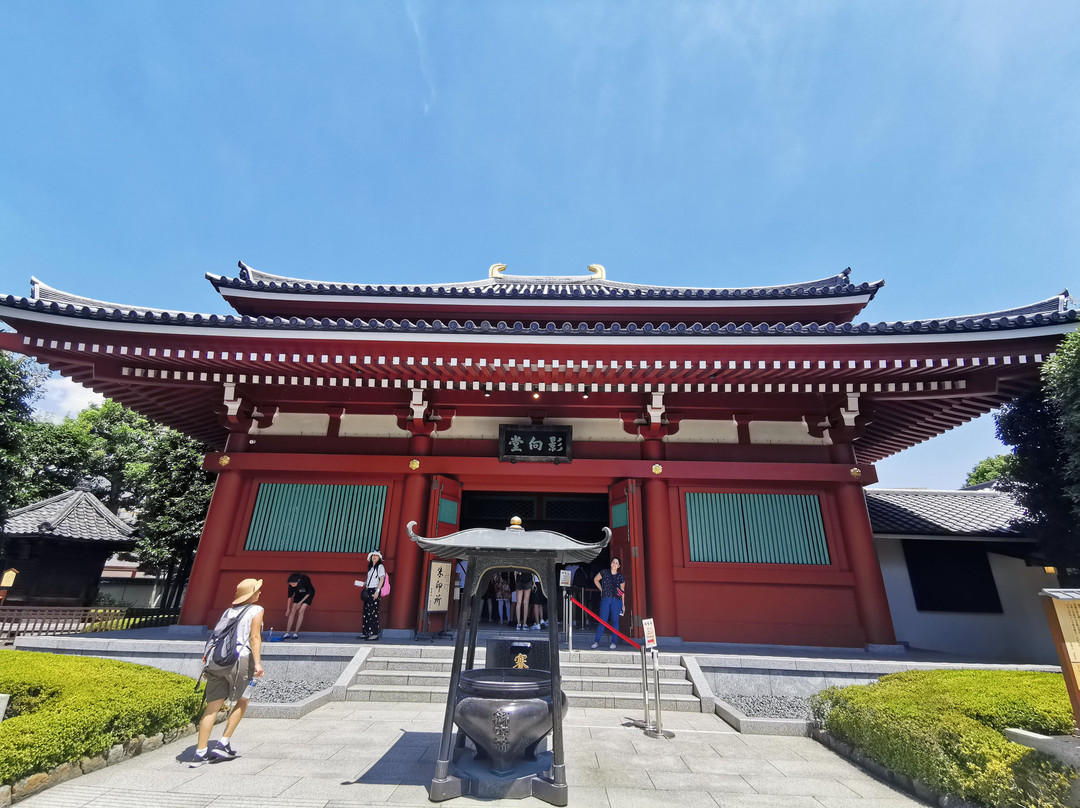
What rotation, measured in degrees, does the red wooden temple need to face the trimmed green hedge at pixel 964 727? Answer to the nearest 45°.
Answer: approximately 45° to its left

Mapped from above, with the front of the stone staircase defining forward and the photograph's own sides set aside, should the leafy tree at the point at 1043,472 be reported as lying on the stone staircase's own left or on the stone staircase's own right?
on the stone staircase's own left

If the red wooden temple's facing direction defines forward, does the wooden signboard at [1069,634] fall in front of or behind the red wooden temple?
in front

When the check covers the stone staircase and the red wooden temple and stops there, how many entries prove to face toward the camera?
2

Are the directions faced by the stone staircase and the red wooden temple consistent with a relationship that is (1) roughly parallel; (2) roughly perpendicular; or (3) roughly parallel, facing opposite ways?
roughly parallel

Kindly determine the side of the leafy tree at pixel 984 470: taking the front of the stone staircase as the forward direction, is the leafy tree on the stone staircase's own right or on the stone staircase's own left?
on the stone staircase's own left

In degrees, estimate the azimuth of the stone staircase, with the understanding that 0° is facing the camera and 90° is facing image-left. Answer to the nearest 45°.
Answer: approximately 0°

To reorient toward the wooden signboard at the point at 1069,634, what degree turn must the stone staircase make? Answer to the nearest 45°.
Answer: approximately 45° to its left

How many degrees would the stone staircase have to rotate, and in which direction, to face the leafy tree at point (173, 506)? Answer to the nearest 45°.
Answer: approximately 135° to its right

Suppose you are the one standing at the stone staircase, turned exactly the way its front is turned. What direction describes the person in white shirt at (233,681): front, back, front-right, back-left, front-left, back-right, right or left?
front-right

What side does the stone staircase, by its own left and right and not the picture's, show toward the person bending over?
right

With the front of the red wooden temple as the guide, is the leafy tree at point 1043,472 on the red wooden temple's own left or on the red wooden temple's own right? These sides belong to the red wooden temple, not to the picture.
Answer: on the red wooden temple's own left

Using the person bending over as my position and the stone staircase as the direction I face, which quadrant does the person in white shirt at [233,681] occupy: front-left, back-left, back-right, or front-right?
front-right

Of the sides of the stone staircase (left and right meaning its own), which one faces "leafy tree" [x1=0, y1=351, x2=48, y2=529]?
right

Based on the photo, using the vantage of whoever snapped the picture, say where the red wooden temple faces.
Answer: facing the viewer

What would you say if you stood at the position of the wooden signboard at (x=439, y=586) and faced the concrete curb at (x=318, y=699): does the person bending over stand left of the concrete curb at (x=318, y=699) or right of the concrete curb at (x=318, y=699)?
right
